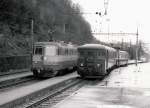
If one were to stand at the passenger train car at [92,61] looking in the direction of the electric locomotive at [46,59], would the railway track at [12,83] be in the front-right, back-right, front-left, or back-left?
front-left

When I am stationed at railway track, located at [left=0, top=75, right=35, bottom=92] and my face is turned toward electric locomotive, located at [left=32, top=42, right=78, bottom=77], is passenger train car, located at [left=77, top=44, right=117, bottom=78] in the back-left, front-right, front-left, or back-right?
front-right

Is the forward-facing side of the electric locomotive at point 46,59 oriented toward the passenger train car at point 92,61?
no

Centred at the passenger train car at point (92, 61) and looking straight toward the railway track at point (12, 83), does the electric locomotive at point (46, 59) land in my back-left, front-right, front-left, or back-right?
front-right

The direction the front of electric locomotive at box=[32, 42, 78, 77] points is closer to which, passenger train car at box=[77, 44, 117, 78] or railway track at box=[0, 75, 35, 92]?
the railway track

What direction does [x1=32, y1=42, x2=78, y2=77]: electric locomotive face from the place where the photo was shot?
facing the viewer and to the left of the viewer

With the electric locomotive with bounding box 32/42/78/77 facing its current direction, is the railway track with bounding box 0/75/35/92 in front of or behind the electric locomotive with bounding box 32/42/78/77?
in front
